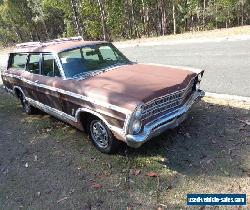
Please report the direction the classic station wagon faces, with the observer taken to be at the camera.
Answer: facing the viewer and to the right of the viewer
